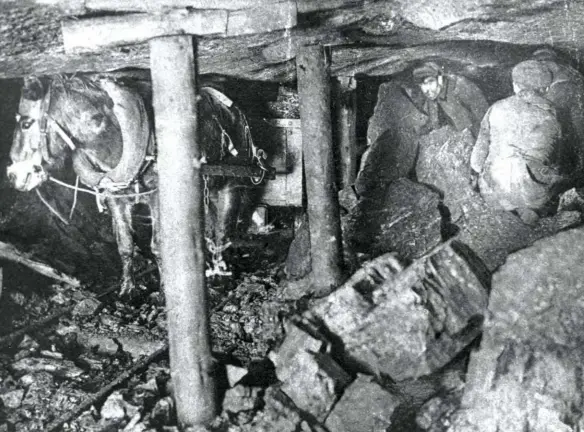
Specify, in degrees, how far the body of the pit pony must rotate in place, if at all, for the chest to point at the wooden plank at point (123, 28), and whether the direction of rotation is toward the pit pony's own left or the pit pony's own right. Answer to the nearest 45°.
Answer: approximately 45° to the pit pony's own left

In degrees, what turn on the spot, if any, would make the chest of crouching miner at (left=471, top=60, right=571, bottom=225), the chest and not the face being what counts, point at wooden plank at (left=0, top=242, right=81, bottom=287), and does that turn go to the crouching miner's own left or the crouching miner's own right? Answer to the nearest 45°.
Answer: approximately 90° to the crouching miner's own left

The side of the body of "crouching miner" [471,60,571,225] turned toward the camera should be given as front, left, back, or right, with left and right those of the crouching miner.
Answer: back

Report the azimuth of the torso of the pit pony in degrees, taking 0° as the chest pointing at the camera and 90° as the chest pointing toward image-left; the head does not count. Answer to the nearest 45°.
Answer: approximately 45°

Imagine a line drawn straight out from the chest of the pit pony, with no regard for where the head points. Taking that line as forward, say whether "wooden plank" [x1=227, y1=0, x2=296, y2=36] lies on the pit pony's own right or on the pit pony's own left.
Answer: on the pit pony's own left

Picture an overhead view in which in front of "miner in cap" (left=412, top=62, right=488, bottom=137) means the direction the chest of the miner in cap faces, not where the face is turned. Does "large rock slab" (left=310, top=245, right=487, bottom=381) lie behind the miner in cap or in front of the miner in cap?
in front
